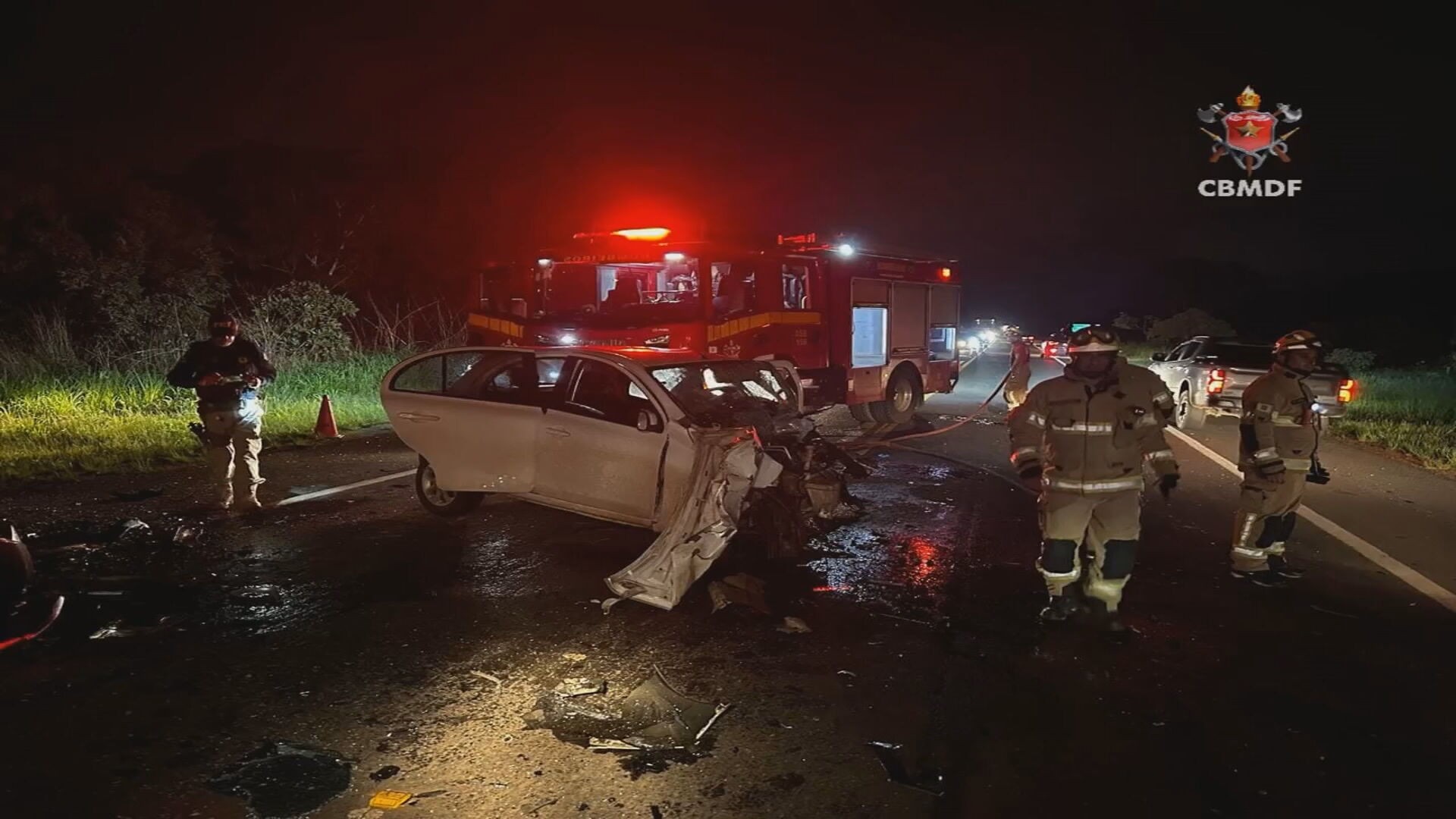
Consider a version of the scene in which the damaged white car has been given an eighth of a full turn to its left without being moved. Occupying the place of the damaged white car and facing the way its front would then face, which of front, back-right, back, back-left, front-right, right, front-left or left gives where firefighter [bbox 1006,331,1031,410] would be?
front-left

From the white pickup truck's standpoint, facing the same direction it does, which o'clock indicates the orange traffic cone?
The orange traffic cone is roughly at 9 o'clock from the white pickup truck.

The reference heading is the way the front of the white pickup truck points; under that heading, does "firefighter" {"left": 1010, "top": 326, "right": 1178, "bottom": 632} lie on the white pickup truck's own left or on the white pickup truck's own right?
on the white pickup truck's own left

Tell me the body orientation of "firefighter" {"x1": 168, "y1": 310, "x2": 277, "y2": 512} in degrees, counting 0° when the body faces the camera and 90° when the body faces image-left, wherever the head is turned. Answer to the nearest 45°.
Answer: approximately 0°

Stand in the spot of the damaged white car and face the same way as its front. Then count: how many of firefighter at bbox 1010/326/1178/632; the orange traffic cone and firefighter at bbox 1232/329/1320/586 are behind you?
1

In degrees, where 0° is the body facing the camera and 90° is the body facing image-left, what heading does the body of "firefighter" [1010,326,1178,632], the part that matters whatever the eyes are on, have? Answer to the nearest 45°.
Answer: approximately 0°

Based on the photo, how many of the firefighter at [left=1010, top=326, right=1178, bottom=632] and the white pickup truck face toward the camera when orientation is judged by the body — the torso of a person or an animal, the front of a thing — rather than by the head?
1

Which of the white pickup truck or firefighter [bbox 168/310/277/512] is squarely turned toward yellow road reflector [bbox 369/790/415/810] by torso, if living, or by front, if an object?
the firefighter

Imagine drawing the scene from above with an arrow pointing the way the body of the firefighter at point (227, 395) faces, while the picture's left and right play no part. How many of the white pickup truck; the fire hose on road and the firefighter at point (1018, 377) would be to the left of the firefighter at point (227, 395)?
3

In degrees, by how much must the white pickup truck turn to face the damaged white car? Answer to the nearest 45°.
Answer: approximately 135° to its left

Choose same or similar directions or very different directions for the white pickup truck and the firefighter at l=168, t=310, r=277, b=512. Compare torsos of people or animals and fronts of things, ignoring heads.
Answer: very different directions

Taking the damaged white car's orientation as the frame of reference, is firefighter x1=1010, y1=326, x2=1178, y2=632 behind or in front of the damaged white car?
in front

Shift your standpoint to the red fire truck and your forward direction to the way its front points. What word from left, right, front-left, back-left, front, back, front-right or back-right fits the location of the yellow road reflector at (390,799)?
front-left

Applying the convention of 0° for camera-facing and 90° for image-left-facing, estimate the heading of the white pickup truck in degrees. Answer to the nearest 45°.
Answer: approximately 135°

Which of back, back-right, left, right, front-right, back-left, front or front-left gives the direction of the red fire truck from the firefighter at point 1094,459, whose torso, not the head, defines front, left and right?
back-right
